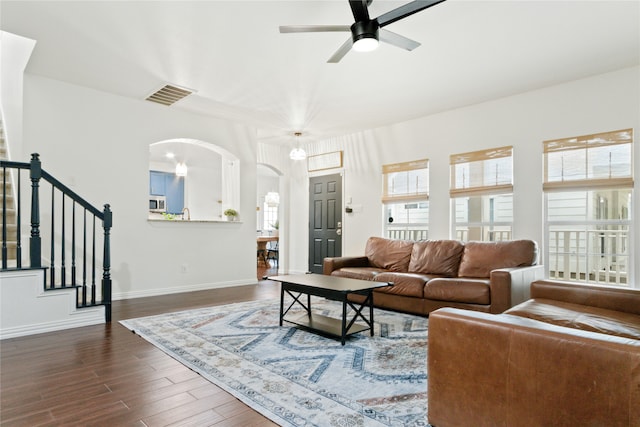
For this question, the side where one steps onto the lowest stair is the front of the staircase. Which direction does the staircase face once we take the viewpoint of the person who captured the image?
facing to the right of the viewer

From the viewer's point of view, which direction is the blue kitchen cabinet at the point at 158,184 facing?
toward the camera

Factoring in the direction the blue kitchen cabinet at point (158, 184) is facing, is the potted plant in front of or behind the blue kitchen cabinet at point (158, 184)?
in front

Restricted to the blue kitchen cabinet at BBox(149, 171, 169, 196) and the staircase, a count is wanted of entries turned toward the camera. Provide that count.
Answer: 1

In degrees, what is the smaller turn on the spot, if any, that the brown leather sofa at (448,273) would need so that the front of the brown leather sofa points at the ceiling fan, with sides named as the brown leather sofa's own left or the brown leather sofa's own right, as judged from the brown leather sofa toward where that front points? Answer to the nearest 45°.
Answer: approximately 45° to the brown leather sofa's own left

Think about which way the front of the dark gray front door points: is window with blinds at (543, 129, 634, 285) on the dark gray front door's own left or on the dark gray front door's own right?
on the dark gray front door's own left

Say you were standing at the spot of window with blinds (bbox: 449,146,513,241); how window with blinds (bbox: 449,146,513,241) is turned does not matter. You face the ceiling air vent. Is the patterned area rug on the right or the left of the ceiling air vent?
left

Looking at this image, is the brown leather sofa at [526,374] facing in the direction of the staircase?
yes

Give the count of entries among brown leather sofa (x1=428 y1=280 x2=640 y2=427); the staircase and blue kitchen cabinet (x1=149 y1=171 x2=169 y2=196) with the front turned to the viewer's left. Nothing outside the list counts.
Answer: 1

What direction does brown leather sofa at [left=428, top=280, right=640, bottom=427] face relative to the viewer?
to the viewer's left

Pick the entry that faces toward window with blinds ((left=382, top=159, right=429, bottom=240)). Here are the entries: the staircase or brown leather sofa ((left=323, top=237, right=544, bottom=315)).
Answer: the staircase

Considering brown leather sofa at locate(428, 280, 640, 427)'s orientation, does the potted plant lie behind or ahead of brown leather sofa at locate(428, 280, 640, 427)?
ahead

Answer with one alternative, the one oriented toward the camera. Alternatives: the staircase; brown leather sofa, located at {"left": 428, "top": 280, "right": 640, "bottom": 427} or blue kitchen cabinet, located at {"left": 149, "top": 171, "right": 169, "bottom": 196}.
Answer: the blue kitchen cabinet

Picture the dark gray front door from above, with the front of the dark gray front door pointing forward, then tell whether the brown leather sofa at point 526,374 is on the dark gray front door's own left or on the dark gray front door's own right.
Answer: on the dark gray front door's own left

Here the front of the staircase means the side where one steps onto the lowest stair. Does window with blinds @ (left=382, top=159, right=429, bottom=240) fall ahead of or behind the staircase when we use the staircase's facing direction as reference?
ahead

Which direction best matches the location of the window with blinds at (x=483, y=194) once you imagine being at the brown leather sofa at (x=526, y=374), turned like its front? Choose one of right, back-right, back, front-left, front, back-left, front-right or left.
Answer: right
